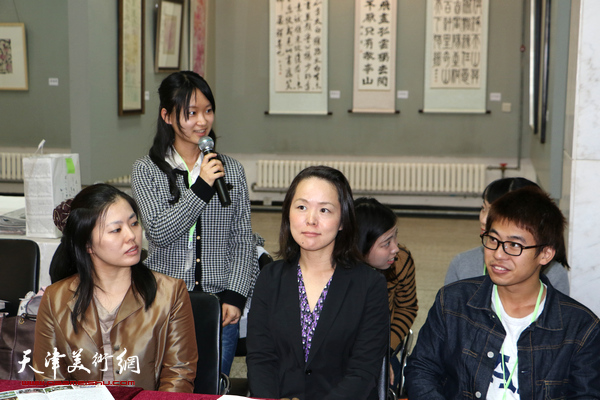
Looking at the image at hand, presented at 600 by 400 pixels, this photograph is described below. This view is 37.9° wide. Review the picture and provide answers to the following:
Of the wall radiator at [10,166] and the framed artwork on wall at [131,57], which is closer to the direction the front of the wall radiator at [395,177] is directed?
the framed artwork on wall

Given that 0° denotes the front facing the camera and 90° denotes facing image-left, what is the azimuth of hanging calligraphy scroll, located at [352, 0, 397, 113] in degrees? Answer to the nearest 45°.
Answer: approximately 0°

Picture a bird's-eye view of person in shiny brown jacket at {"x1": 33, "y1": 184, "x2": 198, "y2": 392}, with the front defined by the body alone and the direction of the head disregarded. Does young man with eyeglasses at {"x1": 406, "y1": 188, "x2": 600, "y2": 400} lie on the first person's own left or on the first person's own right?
on the first person's own left

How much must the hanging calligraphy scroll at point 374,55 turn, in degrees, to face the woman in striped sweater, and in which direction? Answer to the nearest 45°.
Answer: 0° — it already faces them

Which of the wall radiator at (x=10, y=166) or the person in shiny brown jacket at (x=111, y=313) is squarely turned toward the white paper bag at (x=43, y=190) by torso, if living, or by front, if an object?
the wall radiator

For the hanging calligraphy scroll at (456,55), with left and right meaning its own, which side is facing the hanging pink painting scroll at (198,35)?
right

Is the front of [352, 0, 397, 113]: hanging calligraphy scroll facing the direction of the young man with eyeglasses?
yes

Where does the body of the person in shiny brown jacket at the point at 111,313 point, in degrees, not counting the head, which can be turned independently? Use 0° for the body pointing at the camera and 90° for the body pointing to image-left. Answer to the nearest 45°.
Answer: approximately 0°
